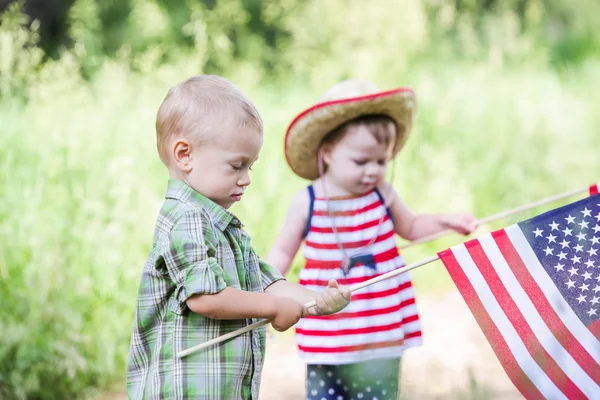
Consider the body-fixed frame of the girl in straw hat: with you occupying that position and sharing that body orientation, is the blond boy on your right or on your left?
on your right

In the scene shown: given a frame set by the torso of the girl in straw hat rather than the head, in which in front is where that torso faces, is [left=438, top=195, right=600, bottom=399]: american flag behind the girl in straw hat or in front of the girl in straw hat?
in front

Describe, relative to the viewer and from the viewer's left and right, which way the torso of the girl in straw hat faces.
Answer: facing the viewer and to the right of the viewer
